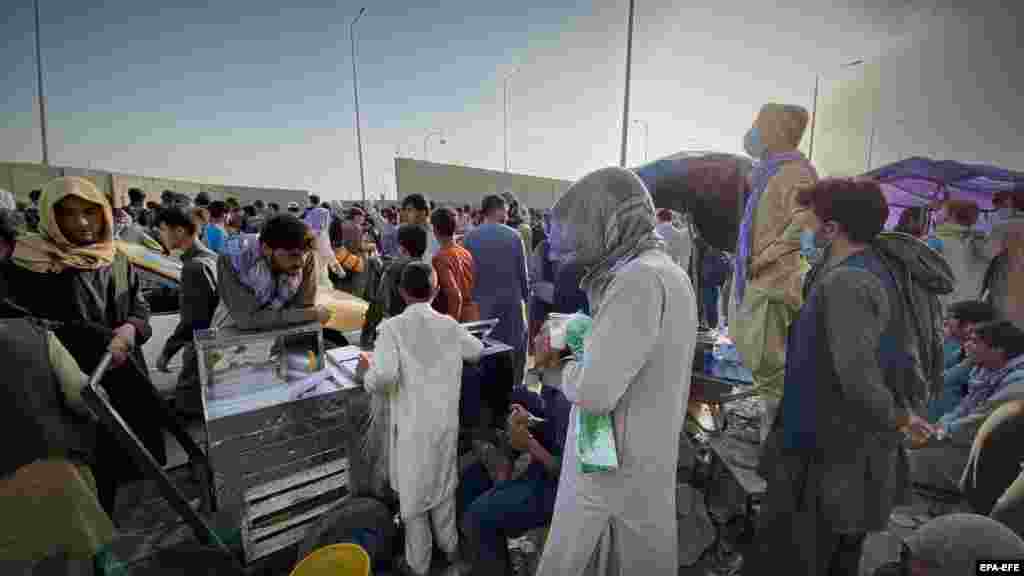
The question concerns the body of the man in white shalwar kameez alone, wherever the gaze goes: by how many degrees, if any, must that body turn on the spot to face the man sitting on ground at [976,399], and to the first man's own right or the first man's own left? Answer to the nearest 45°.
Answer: approximately 135° to the first man's own right

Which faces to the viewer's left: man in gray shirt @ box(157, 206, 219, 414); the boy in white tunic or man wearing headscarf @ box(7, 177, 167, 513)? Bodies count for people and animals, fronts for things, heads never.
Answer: the man in gray shirt

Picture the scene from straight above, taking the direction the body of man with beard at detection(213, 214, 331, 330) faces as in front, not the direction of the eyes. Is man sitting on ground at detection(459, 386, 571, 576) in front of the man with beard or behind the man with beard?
in front

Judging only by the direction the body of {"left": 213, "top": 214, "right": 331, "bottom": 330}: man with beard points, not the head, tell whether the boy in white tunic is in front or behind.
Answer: in front

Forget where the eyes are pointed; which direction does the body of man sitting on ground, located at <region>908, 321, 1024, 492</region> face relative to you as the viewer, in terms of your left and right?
facing to the left of the viewer

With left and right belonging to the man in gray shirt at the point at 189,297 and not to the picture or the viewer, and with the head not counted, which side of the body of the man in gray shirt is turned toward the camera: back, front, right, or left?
left

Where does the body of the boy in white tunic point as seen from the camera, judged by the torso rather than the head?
away from the camera

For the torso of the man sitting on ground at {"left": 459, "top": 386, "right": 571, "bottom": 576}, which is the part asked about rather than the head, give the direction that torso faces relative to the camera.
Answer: to the viewer's left

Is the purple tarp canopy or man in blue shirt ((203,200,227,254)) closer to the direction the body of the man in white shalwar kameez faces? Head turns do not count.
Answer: the man in blue shirt

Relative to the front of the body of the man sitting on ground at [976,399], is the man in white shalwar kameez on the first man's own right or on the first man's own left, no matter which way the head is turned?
on the first man's own left

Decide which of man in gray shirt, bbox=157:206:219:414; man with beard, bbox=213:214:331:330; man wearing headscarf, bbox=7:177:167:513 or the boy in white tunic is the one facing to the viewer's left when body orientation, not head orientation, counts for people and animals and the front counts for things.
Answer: the man in gray shirt
